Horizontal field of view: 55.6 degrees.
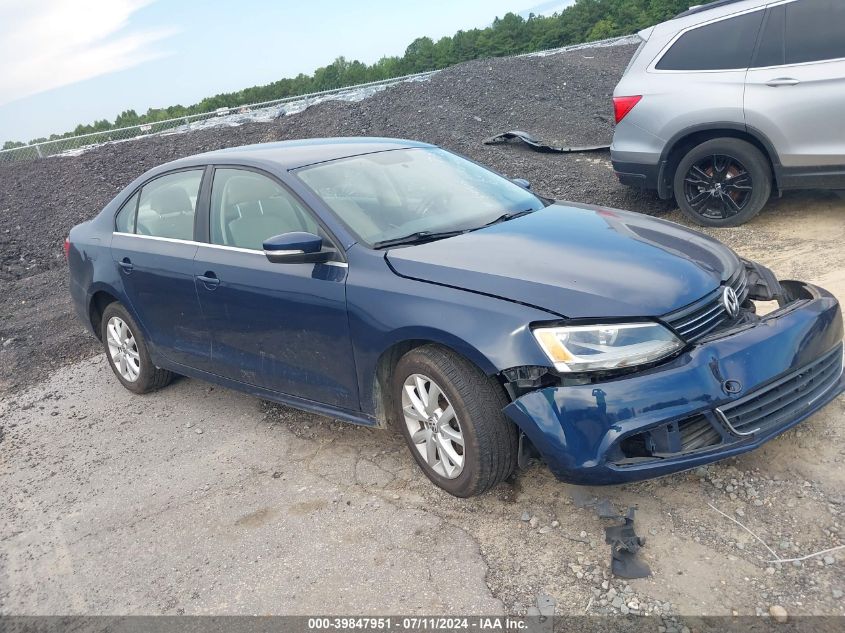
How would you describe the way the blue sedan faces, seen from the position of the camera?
facing the viewer and to the right of the viewer

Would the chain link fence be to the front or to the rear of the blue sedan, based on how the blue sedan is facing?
to the rear

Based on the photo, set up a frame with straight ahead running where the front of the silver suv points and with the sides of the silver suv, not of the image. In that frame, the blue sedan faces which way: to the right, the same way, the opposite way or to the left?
the same way

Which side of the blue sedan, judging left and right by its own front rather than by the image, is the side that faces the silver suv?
left

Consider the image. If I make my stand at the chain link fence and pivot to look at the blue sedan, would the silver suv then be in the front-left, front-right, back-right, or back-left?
front-left

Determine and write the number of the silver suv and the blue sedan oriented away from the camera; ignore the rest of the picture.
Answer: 0

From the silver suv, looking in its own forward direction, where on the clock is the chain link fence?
The chain link fence is roughly at 7 o'clock from the silver suv.

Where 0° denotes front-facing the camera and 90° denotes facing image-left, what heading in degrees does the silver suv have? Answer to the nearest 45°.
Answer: approximately 270°

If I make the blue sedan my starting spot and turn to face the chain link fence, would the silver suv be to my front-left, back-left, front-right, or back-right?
front-right

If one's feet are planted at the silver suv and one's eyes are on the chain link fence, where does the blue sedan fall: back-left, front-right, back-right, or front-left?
back-left
